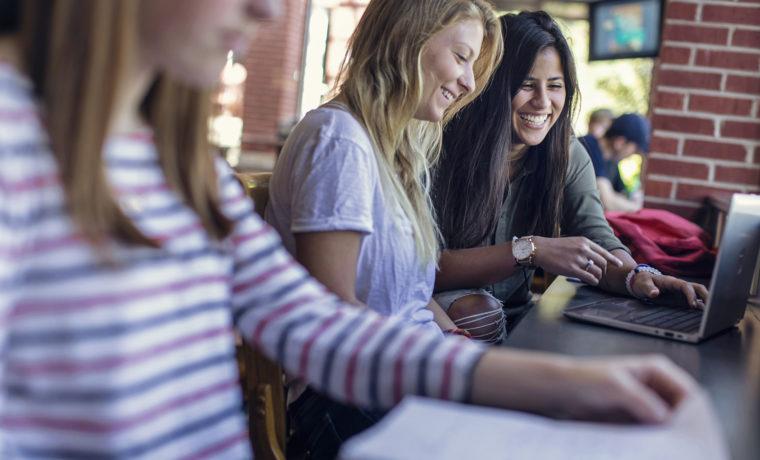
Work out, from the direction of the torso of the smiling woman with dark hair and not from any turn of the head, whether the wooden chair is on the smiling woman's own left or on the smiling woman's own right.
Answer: on the smiling woman's own right

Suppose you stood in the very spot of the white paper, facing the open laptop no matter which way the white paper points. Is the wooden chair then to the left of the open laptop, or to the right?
left

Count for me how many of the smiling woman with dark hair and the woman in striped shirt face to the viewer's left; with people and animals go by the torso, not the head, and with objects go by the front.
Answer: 0

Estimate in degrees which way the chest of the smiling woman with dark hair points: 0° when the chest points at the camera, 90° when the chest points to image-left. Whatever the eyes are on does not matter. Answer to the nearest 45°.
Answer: approximately 315°

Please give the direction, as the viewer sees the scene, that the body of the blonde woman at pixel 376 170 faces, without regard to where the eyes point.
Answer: to the viewer's right

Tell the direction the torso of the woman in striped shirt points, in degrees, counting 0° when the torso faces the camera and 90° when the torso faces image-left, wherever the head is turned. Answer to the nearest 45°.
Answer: approximately 315°

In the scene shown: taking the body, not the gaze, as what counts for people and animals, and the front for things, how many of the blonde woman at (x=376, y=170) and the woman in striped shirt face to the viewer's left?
0

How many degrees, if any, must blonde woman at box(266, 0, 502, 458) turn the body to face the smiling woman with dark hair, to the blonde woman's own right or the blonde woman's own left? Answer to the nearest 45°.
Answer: approximately 45° to the blonde woman's own left

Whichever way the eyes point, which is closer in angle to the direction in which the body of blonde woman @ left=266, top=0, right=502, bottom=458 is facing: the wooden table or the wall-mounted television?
the wooden table

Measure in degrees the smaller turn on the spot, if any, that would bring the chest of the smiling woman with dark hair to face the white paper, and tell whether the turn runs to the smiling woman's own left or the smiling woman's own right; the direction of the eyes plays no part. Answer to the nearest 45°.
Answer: approximately 45° to the smiling woman's own right
